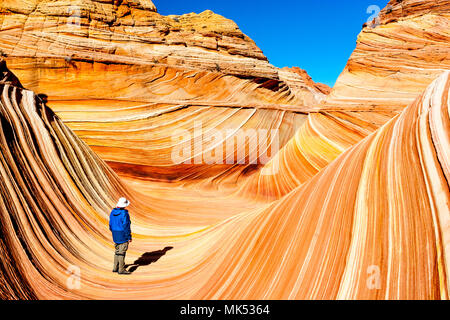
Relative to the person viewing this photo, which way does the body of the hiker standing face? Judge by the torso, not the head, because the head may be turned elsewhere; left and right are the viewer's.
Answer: facing away from the viewer and to the right of the viewer
